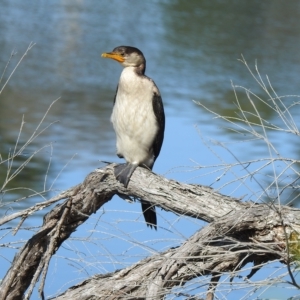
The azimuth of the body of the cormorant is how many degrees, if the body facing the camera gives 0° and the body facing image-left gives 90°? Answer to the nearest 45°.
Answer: approximately 45°
